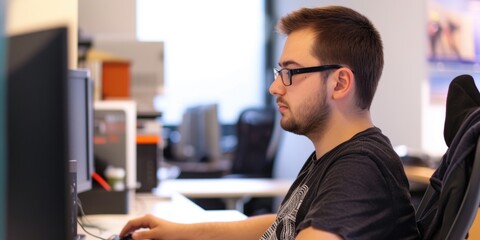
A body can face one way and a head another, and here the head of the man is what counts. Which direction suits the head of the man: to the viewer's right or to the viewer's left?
to the viewer's left

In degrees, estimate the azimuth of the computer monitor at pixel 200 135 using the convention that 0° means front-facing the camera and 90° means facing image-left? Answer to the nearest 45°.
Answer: approximately 225°

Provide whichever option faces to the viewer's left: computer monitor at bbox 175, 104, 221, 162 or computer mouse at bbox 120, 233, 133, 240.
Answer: the computer mouse

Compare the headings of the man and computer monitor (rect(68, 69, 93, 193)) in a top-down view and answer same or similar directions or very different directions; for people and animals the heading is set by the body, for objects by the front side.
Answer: very different directions

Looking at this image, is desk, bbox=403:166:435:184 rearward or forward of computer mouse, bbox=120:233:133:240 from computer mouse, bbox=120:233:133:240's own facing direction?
rearward

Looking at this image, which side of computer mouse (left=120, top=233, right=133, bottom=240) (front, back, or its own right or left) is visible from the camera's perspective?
left

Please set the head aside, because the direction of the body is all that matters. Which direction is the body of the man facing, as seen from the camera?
to the viewer's left

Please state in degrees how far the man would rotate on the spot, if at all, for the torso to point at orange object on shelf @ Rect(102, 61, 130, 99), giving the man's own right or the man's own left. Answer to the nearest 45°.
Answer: approximately 45° to the man's own right
